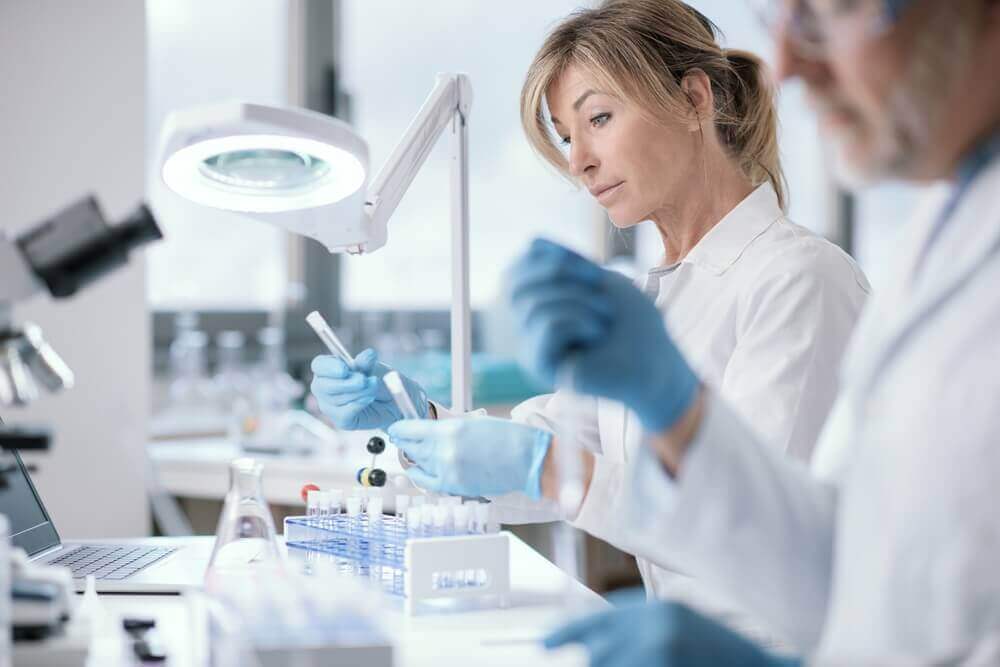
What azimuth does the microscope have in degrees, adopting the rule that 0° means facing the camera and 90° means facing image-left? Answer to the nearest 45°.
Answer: approximately 270°

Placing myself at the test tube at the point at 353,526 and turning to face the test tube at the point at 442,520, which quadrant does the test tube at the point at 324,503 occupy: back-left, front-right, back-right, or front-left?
back-left

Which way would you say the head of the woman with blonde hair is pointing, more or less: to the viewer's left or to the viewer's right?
to the viewer's left
